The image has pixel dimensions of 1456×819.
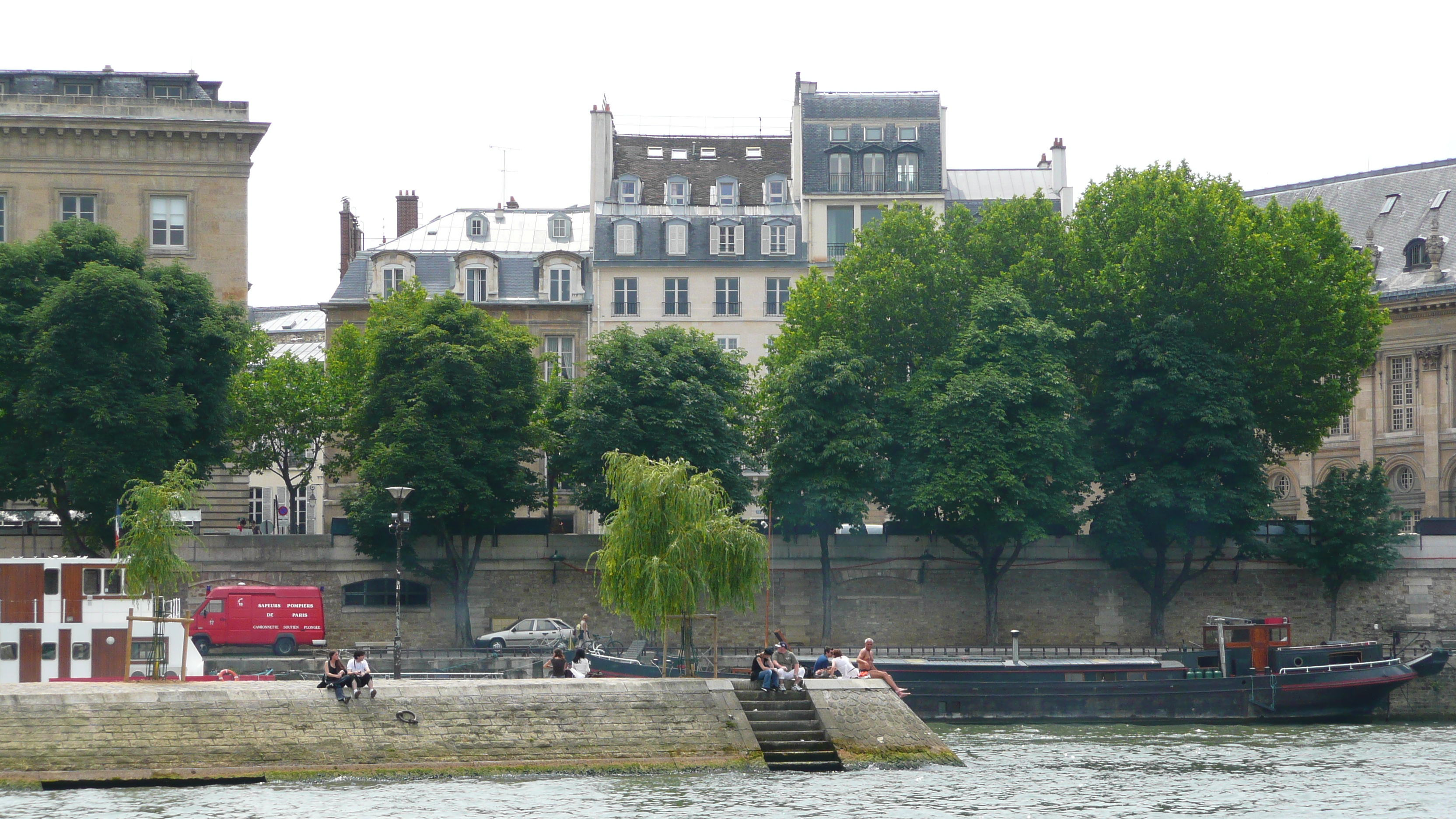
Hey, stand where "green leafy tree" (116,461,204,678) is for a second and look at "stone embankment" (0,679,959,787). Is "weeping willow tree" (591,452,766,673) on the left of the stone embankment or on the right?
left

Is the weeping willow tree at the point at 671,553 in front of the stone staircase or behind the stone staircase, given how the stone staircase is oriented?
behind

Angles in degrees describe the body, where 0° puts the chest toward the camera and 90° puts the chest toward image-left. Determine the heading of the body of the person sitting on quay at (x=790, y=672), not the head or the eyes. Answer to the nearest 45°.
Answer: approximately 0°

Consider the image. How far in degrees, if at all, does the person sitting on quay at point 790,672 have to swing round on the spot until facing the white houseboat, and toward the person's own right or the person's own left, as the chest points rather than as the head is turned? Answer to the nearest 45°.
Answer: approximately 90° to the person's own right

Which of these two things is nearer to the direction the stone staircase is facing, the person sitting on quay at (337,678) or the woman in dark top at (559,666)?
the person sitting on quay

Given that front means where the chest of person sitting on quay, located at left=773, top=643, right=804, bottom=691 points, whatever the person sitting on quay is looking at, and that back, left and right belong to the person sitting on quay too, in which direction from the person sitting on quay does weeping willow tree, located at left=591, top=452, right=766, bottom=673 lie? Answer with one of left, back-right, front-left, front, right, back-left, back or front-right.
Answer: back-right
